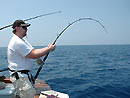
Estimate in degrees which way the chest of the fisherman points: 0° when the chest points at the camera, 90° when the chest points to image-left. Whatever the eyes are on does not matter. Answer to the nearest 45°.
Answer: approximately 270°
